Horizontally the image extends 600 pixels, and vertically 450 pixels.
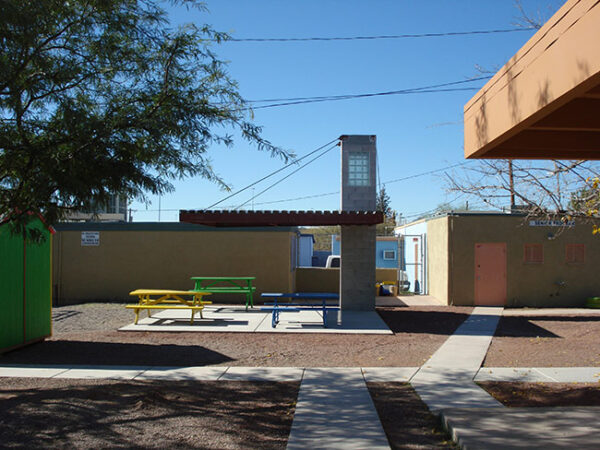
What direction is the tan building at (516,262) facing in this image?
toward the camera

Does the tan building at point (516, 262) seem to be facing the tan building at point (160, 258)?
no

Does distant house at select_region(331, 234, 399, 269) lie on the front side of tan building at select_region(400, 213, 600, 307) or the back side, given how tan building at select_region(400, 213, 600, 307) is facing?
on the back side

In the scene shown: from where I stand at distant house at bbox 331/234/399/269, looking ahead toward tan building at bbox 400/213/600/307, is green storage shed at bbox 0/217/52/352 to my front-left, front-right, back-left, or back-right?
front-right

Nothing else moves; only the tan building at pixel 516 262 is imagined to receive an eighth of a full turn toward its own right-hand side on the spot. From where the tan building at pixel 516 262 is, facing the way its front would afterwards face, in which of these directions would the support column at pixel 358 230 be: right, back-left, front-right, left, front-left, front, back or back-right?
front

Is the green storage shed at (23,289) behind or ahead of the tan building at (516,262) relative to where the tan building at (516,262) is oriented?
ahead
